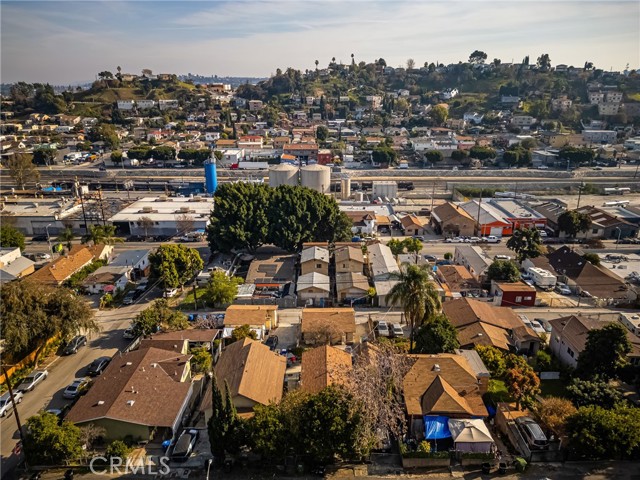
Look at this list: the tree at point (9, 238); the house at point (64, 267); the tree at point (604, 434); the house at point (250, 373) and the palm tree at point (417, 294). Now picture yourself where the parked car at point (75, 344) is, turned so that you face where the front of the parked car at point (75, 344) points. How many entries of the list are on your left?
3

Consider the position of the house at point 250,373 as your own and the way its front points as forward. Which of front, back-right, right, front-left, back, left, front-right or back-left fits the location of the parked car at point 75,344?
back-right

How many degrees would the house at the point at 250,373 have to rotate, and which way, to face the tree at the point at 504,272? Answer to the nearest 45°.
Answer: approximately 135° to its left

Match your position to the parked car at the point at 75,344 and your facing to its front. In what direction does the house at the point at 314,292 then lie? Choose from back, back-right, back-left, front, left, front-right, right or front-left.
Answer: back-left

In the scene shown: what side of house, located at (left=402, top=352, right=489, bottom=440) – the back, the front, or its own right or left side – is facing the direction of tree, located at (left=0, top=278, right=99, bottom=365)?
right

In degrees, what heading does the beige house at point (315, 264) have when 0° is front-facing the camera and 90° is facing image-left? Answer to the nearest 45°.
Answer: approximately 0°

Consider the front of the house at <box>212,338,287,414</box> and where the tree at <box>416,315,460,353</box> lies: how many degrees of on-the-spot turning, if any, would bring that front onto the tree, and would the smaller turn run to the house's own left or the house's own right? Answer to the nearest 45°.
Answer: approximately 90° to the house's own left

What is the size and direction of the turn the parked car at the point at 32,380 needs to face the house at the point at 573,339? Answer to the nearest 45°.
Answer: approximately 90° to its left
